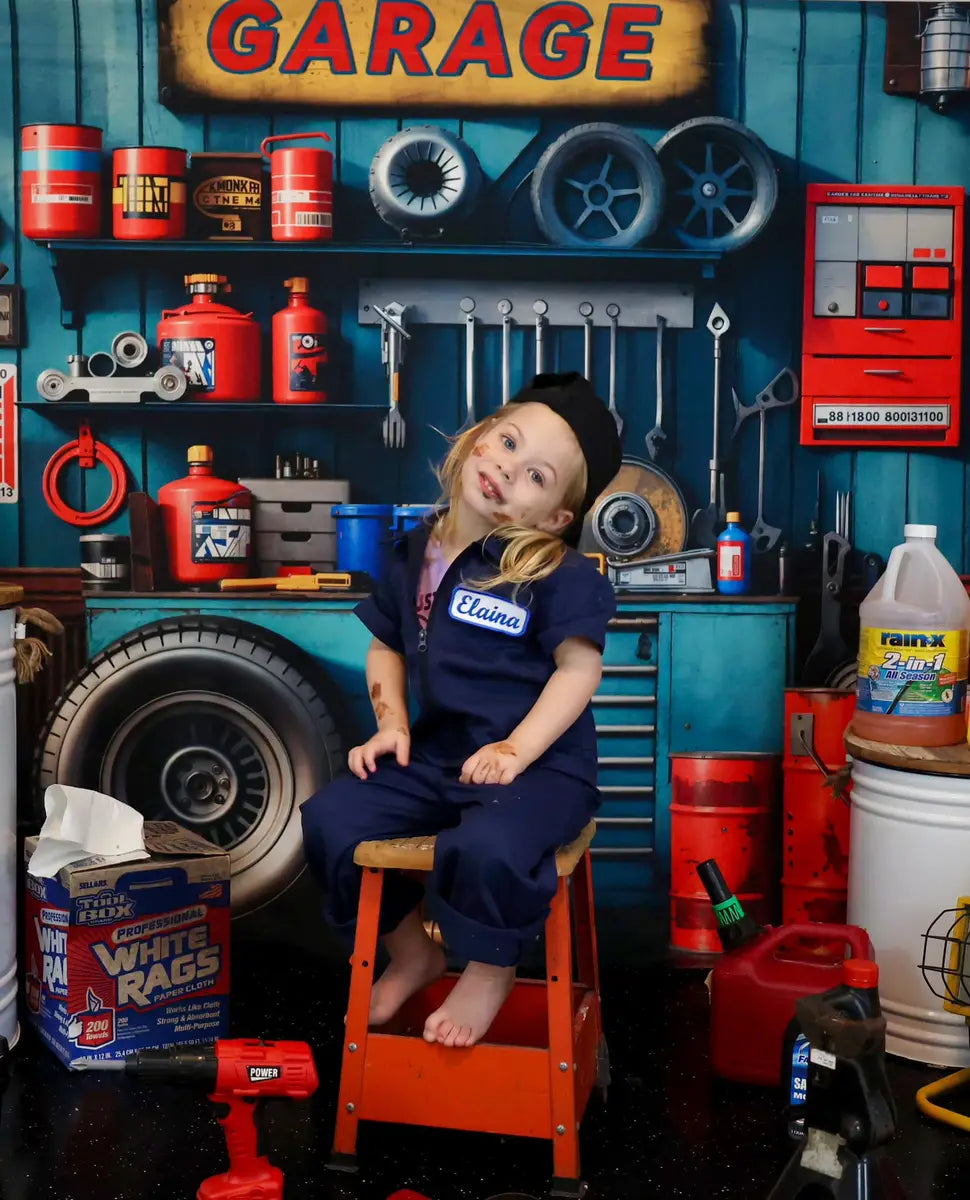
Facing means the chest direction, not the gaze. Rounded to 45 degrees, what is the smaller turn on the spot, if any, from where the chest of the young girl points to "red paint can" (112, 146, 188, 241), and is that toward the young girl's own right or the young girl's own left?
approximately 90° to the young girl's own right

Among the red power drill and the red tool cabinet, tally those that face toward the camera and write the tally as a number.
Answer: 1

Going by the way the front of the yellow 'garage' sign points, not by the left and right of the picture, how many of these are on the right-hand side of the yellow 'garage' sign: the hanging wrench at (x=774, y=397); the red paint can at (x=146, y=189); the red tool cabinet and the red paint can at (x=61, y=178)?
2

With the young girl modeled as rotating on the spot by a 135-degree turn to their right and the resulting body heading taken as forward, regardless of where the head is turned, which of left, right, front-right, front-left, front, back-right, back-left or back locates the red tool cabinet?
front-right

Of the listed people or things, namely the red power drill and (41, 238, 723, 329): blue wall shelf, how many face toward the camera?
1

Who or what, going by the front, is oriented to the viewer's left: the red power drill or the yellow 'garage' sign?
the red power drill

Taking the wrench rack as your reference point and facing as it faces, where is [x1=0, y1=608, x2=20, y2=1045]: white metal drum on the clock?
The white metal drum is roughly at 2 o'clock from the wrench rack.

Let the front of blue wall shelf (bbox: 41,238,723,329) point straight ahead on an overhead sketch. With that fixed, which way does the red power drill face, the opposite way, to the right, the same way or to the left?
to the right

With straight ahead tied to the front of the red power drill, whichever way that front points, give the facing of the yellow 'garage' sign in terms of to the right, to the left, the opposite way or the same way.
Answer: to the left

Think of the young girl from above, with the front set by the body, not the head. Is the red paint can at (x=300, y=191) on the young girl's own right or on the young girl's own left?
on the young girl's own right

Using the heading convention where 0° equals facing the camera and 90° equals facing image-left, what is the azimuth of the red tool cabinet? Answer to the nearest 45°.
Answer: approximately 0°

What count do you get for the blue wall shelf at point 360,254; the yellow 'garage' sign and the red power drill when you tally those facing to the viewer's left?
1

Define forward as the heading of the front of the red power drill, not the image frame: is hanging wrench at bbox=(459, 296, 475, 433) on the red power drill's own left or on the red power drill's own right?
on the red power drill's own right

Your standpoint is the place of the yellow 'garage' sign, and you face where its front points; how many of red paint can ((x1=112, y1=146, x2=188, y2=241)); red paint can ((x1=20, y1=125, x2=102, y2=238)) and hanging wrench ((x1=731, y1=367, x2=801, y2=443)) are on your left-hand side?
1
